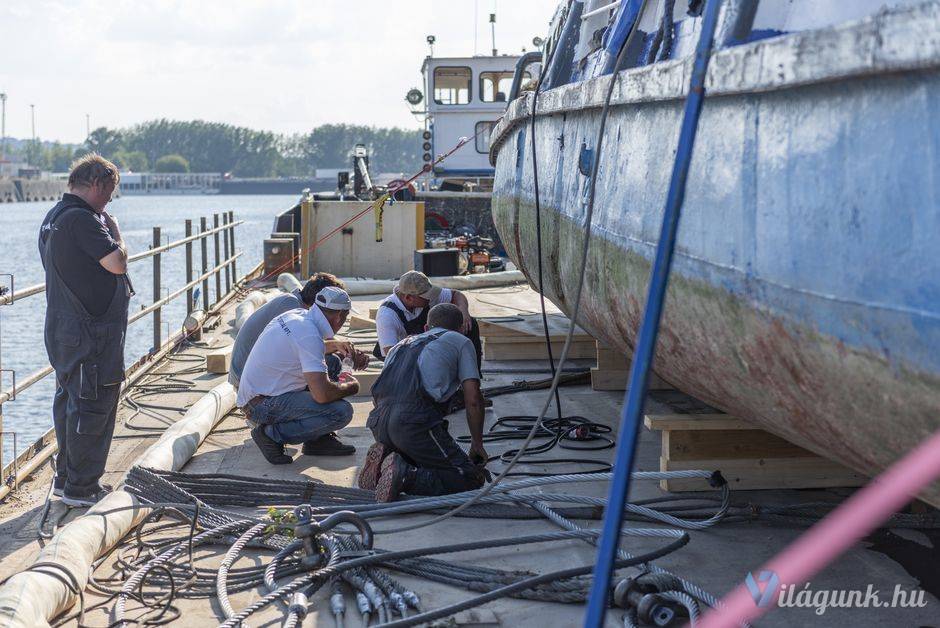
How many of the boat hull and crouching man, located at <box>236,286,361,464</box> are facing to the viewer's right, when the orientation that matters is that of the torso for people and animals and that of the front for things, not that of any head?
1

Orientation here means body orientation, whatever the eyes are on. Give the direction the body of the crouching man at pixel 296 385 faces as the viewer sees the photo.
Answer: to the viewer's right

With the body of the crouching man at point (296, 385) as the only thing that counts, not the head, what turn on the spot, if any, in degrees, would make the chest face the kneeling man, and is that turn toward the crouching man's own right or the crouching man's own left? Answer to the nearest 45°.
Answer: approximately 45° to the crouching man's own right

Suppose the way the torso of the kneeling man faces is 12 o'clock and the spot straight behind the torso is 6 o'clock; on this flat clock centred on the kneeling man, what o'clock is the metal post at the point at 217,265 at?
The metal post is roughly at 10 o'clock from the kneeling man.

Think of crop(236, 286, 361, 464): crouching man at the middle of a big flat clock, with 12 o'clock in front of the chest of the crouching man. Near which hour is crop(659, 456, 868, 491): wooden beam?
The wooden beam is roughly at 1 o'clock from the crouching man.

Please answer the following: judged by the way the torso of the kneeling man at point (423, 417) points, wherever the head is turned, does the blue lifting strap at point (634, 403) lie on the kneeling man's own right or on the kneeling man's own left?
on the kneeling man's own right

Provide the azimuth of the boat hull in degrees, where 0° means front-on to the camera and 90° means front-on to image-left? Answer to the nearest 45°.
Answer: approximately 135°

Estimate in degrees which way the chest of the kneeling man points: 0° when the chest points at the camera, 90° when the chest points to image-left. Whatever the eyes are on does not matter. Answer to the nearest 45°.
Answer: approximately 225°

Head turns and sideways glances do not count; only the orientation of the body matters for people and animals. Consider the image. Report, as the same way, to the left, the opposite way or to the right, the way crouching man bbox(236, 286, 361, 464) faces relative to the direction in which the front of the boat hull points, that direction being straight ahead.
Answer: to the right

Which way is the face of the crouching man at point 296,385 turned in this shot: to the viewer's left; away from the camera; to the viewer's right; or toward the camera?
to the viewer's right

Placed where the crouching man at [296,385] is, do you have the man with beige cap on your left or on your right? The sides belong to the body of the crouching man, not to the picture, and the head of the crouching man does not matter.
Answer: on your left

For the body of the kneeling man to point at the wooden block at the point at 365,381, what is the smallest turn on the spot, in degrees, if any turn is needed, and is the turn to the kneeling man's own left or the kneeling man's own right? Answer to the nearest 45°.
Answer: approximately 45° to the kneeling man's own left
